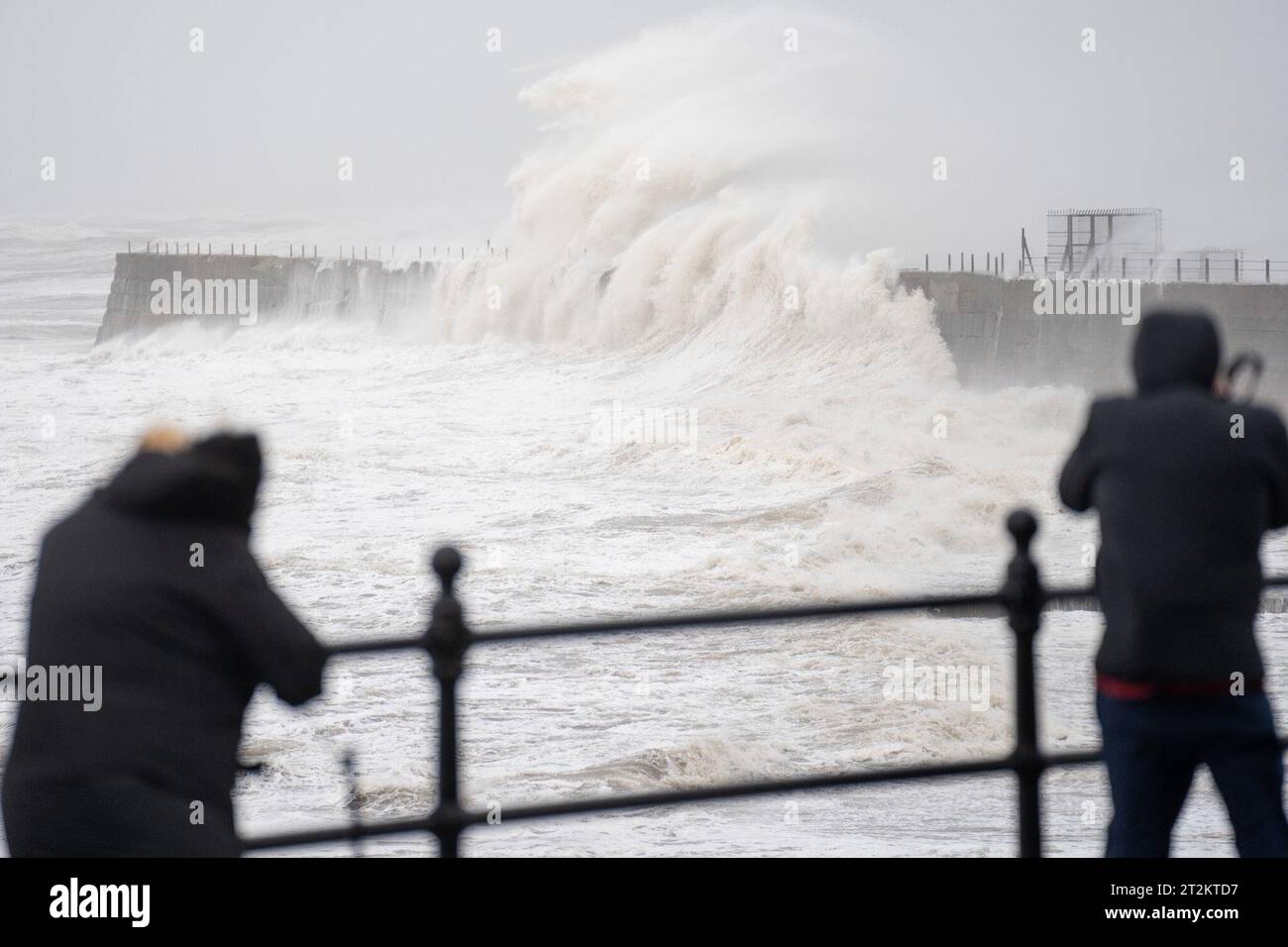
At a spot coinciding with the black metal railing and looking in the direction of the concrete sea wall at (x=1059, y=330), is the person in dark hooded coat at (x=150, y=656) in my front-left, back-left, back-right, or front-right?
back-left

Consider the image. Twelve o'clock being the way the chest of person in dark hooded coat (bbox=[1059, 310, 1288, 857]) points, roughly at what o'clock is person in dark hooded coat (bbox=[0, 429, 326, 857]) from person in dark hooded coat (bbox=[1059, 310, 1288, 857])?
person in dark hooded coat (bbox=[0, 429, 326, 857]) is roughly at 8 o'clock from person in dark hooded coat (bbox=[1059, 310, 1288, 857]).

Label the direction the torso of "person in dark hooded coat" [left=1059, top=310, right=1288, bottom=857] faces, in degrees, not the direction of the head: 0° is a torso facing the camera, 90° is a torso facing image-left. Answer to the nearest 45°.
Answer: approximately 180°

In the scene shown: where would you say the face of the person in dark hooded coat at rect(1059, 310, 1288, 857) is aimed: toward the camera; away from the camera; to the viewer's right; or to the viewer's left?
away from the camera

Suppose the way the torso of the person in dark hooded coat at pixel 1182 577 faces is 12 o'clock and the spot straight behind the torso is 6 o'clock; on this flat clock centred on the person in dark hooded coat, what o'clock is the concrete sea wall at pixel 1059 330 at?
The concrete sea wall is roughly at 12 o'clock from the person in dark hooded coat.

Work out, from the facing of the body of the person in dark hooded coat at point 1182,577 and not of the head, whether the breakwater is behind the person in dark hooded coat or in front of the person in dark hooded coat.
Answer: in front
